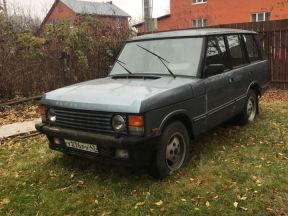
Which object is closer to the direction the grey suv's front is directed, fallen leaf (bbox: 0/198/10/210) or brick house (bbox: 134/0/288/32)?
the fallen leaf

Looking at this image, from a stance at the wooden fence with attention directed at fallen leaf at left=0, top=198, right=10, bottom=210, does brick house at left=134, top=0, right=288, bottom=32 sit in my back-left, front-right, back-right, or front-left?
back-right

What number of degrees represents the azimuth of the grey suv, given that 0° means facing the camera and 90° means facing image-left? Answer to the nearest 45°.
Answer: approximately 45°

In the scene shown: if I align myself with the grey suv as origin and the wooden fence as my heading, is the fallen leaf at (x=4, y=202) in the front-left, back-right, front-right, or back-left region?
back-left

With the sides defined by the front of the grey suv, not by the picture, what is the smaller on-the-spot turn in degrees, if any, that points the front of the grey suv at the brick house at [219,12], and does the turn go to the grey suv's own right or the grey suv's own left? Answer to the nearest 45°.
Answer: approximately 135° to the grey suv's own right

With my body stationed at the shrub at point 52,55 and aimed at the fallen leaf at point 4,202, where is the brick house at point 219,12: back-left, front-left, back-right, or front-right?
back-left

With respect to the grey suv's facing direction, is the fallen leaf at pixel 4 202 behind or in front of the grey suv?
in front

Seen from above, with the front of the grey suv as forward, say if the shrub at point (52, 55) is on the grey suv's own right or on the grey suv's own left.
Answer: on the grey suv's own right

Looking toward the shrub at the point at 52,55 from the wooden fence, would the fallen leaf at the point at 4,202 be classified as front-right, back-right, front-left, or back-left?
front-left

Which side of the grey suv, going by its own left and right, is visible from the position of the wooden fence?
back
